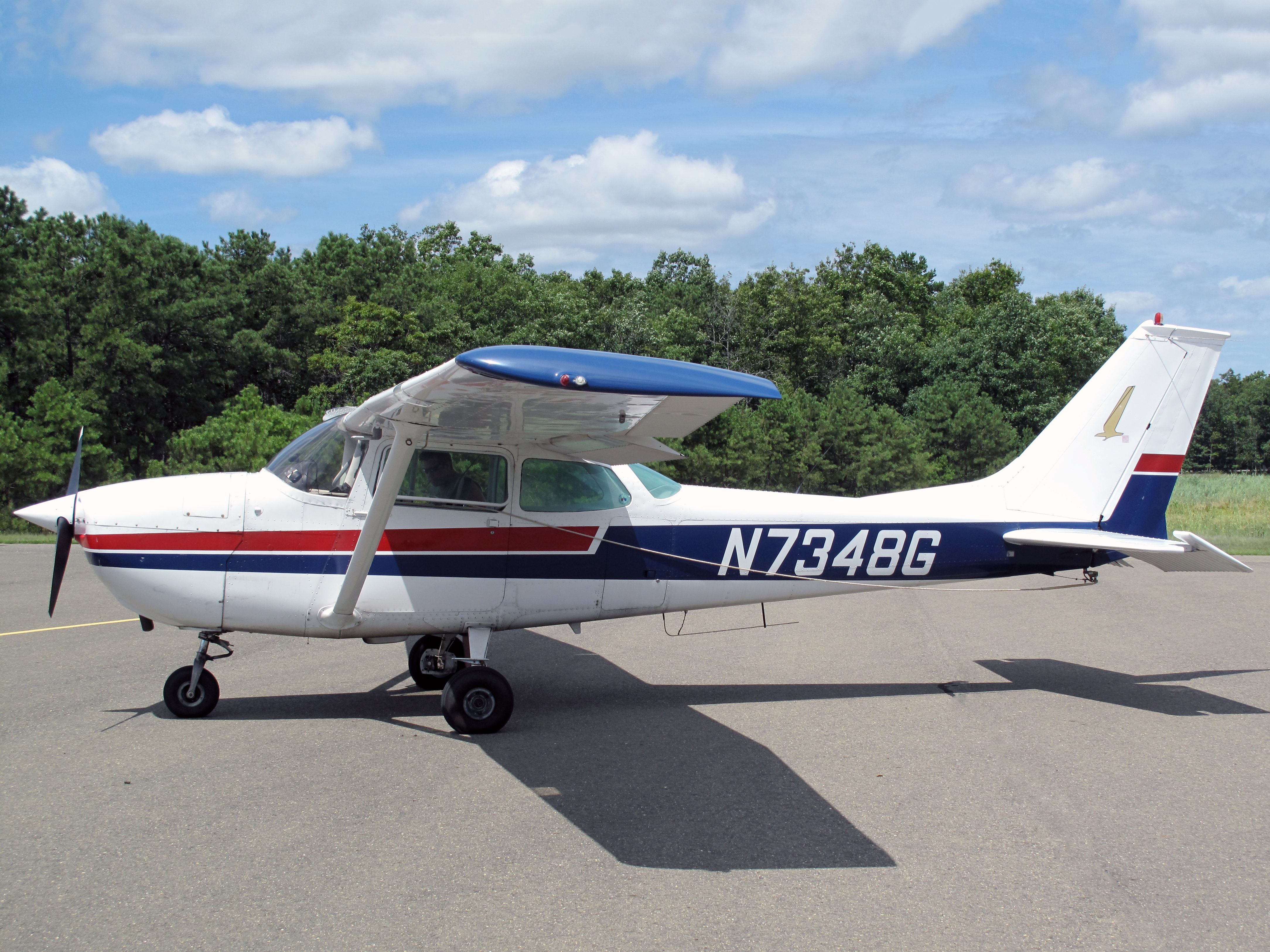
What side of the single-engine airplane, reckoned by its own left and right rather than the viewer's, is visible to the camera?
left
